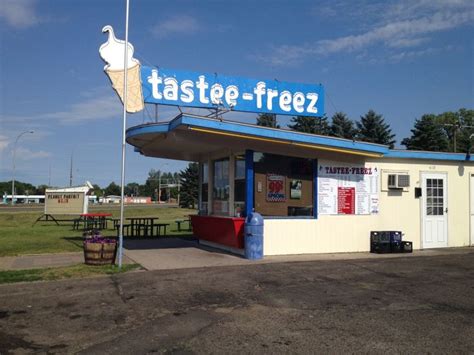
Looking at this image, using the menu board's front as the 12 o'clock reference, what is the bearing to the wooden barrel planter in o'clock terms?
The wooden barrel planter is roughly at 2 o'clock from the menu board.

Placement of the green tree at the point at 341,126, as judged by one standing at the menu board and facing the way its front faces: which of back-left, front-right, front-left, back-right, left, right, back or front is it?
back

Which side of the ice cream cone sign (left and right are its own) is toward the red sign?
left

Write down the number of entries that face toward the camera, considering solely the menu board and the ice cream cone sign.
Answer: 2

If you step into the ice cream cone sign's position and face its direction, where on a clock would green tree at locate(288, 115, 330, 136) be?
The green tree is roughly at 7 o'clock from the ice cream cone sign.

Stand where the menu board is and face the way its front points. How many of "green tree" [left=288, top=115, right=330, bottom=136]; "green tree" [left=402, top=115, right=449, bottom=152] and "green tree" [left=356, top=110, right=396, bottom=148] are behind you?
3

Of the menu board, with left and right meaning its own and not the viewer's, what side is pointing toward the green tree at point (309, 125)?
back

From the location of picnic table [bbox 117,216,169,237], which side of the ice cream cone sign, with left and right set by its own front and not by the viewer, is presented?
back

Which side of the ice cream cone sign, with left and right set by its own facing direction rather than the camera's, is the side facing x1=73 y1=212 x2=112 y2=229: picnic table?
back

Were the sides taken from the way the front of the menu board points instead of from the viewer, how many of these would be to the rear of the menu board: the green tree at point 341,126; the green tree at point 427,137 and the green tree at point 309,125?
3

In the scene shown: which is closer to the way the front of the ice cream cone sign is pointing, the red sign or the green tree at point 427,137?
the red sign

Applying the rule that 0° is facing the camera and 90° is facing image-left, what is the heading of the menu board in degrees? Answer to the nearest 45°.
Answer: approximately 0°
